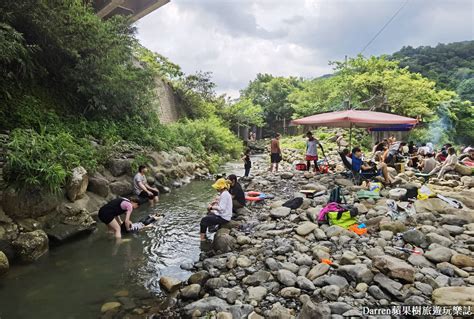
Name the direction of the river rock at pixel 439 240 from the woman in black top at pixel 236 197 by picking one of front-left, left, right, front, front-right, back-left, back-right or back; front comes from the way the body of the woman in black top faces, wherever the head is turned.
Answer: back-left

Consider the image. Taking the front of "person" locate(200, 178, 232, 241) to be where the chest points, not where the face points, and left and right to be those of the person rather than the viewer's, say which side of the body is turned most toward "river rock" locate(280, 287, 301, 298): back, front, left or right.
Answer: left

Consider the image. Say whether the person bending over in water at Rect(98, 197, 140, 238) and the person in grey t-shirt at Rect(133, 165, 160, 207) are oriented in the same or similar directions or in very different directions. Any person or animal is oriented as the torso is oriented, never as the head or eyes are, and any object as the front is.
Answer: same or similar directions

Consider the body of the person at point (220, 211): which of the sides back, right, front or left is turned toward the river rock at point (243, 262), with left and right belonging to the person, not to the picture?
left

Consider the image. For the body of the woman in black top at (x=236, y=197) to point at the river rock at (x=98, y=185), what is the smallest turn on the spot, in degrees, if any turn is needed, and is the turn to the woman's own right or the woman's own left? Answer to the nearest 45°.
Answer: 0° — they already face it

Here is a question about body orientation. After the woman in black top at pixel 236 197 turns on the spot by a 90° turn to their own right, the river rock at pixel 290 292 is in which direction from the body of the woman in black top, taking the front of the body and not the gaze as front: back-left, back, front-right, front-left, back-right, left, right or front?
back

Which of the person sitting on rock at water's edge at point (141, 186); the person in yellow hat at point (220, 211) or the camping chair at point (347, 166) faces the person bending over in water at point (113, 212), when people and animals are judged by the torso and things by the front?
the person in yellow hat at point (220, 211)

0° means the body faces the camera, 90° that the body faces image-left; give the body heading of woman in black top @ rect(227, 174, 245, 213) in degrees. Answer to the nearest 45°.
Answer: approximately 90°

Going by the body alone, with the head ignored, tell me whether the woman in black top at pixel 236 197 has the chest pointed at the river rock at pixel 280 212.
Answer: no

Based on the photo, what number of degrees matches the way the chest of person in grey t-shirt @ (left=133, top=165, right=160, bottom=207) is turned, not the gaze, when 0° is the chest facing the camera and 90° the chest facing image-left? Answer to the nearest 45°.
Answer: approximately 270°

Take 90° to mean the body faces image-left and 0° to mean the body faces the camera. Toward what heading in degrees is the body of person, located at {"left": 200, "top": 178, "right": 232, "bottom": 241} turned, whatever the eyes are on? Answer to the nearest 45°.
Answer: approximately 90°

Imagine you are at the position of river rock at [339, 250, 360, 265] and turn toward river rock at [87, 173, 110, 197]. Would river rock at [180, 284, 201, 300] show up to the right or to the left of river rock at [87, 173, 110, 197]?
left
